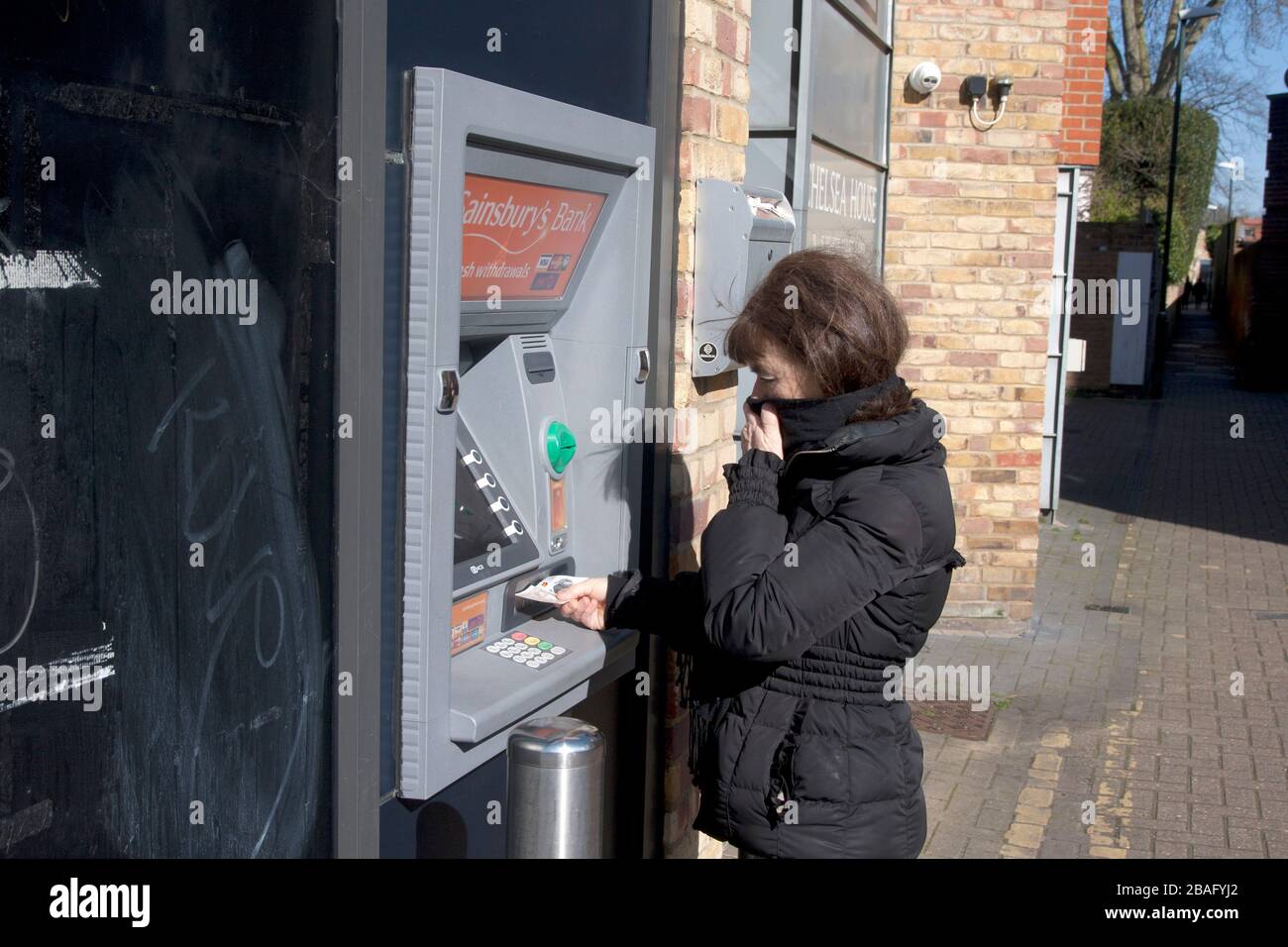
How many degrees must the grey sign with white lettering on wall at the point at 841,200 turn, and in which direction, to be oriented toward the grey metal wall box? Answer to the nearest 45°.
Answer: approximately 45° to its right

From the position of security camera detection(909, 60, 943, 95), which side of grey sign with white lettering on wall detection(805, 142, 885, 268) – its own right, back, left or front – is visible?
left

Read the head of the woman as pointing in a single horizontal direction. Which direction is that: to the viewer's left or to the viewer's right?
to the viewer's left

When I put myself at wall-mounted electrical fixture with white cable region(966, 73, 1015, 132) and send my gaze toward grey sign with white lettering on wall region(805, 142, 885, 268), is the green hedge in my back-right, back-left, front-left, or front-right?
back-right

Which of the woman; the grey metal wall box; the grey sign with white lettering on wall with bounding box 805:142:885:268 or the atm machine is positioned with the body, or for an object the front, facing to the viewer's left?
the woman

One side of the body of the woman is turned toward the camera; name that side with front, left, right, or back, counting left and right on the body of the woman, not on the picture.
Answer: left

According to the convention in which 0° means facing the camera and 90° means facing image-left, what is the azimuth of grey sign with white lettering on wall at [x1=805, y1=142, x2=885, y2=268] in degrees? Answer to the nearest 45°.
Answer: approximately 315°

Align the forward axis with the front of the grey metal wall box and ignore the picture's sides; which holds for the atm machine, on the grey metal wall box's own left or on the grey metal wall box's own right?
on the grey metal wall box's own right

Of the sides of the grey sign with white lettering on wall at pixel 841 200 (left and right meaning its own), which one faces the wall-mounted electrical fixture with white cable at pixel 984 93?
left
